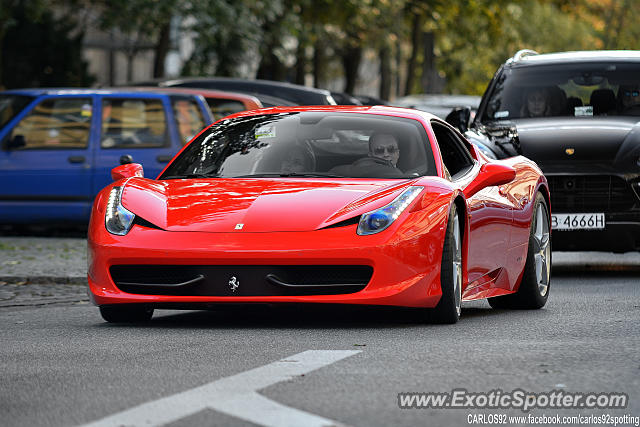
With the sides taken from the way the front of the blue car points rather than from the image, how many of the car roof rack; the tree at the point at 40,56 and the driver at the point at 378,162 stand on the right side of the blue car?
1

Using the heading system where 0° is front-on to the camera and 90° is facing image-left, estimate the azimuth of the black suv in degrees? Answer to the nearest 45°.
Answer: approximately 0°

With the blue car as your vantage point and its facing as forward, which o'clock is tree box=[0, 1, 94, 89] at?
The tree is roughly at 3 o'clock from the blue car.

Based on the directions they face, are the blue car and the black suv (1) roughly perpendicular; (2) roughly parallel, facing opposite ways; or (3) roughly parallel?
roughly perpendicular

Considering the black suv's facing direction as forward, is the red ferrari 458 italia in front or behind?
in front

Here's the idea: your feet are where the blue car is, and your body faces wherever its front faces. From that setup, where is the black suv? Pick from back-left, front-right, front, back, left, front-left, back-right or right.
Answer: back-left

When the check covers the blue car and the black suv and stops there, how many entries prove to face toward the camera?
1

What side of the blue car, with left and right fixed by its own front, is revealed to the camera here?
left

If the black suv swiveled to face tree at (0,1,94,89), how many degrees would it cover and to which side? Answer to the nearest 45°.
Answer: approximately 135° to its right

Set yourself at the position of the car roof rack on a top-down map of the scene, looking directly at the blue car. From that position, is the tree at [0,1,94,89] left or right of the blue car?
right

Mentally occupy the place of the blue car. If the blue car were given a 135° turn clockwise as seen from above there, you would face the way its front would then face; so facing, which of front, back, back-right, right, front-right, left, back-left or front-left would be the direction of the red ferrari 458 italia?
back-right

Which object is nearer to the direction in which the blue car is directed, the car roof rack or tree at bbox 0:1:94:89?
the tree

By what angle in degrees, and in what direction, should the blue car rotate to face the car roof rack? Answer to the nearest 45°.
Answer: approximately 135° to its left
